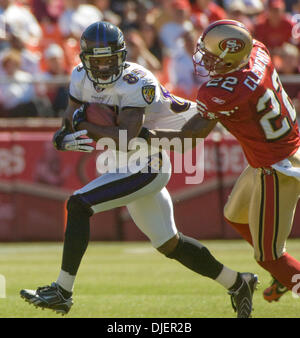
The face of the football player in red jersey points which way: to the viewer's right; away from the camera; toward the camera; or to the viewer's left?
to the viewer's left

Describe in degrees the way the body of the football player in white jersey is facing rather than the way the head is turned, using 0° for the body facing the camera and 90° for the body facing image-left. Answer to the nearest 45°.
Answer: approximately 45°
